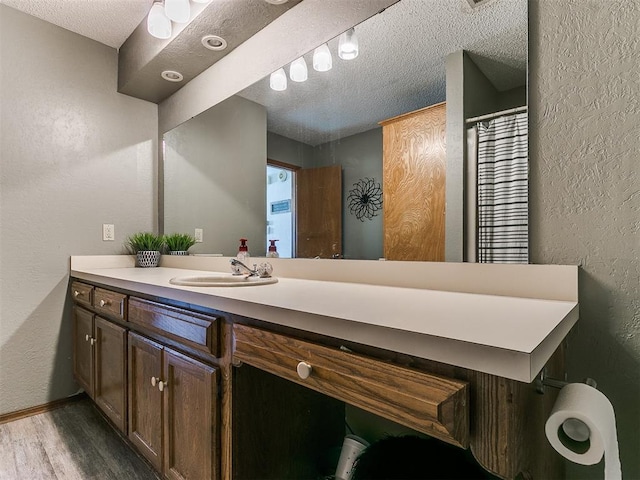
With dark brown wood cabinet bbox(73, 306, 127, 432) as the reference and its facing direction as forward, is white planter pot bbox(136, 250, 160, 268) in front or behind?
behind
